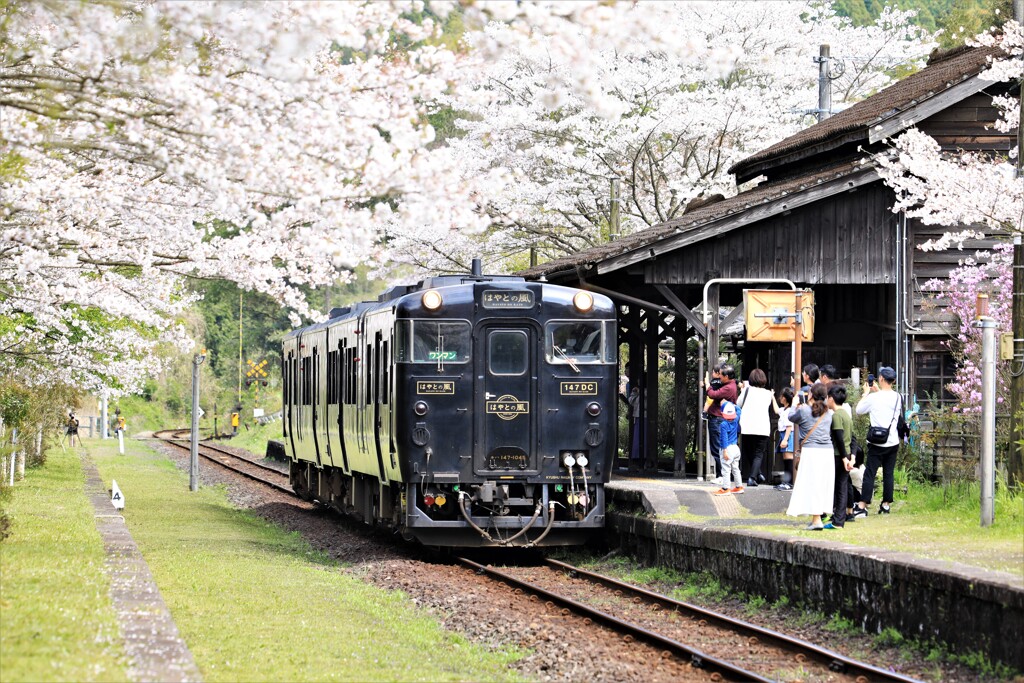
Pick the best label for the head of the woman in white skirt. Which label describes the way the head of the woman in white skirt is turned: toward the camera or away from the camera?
away from the camera

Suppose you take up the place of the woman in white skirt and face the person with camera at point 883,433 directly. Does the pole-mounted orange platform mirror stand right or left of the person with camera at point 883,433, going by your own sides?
left

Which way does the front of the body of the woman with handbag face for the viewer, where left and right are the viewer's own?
facing away from the viewer

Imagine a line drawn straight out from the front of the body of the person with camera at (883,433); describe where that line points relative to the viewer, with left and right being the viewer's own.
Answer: facing away from the viewer and to the left of the viewer

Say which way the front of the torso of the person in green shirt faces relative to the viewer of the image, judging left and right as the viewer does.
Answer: facing away from the viewer and to the left of the viewer
